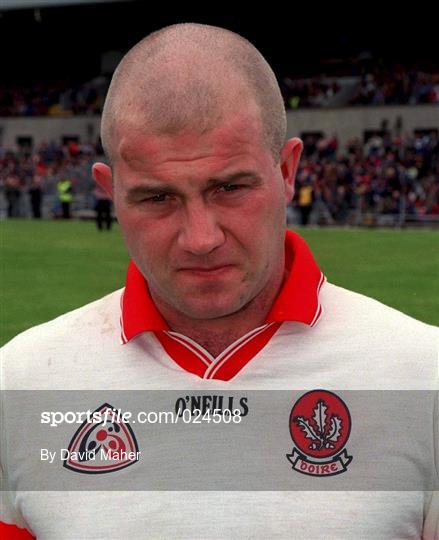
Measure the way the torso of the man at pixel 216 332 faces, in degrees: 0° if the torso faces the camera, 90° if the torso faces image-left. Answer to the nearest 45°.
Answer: approximately 0°
